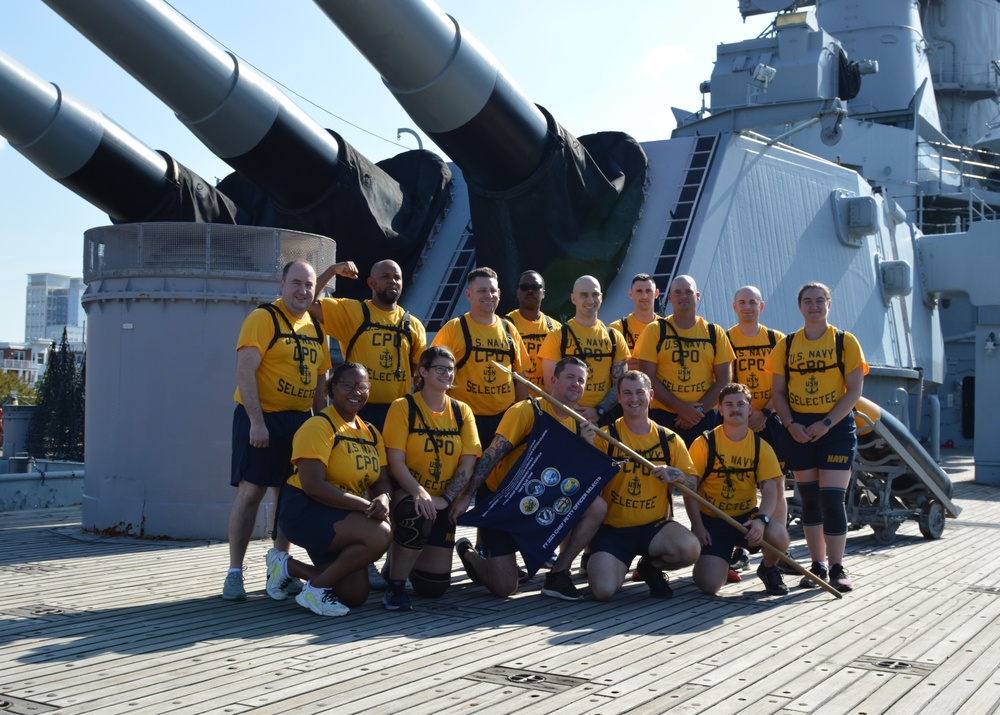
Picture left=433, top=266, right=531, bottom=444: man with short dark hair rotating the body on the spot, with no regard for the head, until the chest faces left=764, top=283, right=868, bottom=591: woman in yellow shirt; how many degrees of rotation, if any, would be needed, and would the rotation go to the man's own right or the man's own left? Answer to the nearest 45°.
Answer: approximately 90° to the man's own left

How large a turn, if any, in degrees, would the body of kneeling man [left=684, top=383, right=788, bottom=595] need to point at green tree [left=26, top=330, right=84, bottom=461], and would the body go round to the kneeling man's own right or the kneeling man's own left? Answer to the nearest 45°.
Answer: approximately 135° to the kneeling man's own right

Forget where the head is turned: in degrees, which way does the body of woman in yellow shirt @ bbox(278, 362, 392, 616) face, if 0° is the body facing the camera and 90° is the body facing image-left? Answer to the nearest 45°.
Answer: approximately 315°

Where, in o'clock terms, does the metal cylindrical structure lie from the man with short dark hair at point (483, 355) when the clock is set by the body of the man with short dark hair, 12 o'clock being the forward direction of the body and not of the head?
The metal cylindrical structure is roughly at 4 o'clock from the man with short dark hair.

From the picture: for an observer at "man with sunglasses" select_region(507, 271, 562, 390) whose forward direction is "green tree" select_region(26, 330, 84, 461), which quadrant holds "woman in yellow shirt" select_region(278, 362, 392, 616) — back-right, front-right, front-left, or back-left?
back-left

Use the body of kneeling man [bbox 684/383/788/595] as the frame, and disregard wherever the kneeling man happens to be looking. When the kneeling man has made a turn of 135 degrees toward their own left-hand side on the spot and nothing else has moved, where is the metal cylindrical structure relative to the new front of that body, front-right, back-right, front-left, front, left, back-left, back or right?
back-left

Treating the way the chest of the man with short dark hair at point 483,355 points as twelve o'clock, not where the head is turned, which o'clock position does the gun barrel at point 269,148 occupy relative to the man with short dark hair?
The gun barrel is roughly at 5 o'clock from the man with short dark hair.

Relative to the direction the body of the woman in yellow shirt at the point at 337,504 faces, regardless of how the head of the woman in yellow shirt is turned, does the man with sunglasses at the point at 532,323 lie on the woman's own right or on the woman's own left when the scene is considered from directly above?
on the woman's own left
